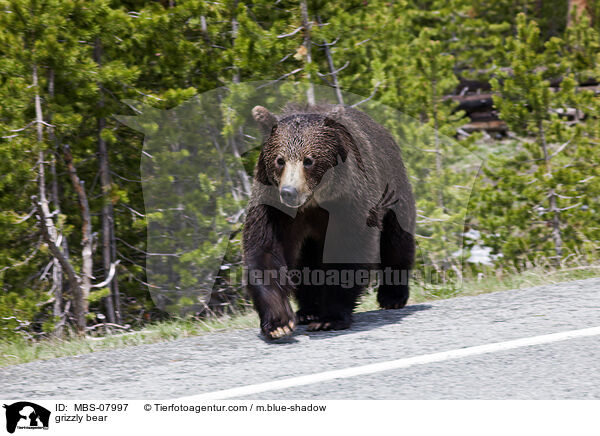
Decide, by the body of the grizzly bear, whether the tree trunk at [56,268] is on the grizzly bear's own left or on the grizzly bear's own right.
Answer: on the grizzly bear's own right

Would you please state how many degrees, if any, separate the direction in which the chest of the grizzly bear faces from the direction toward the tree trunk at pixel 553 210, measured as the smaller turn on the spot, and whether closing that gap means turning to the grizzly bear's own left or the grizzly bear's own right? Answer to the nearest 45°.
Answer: approximately 180°

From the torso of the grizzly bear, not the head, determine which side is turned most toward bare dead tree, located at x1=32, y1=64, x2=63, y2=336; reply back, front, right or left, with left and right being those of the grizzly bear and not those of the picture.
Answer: right

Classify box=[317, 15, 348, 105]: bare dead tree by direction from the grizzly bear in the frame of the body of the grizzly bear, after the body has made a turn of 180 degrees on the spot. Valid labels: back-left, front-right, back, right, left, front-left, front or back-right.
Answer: front-left

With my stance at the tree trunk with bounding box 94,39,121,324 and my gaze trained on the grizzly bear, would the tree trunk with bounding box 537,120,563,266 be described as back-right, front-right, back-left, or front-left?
front-left

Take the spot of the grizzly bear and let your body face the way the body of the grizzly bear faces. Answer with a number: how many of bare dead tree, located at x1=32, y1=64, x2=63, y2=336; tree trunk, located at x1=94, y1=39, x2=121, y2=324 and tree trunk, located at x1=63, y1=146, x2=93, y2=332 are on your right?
3

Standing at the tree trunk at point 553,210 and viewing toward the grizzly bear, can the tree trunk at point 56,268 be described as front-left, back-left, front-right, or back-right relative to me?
front-right

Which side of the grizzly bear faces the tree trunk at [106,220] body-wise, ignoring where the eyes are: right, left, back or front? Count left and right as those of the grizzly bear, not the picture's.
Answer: right
